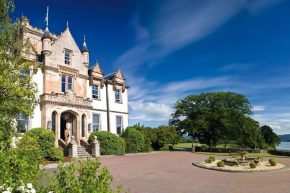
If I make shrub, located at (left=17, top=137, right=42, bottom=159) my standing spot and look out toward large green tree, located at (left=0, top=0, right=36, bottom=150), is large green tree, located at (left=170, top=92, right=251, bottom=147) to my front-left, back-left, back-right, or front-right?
front-right

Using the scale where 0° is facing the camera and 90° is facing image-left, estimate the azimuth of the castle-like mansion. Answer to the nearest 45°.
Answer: approximately 315°

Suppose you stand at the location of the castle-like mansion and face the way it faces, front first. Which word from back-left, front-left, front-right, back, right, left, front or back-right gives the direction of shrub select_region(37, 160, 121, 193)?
front-right

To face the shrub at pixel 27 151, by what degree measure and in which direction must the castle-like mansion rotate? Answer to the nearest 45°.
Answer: approximately 45° to its right

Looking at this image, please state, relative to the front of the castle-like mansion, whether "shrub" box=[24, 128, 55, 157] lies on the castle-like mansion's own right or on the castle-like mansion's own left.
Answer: on the castle-like mansion's own right

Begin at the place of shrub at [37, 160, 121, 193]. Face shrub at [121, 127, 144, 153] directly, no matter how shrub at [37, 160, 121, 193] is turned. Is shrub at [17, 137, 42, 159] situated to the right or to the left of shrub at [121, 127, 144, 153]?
left

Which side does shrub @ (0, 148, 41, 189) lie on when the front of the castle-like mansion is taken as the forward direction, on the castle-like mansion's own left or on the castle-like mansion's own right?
on the castle-like mansion's own right

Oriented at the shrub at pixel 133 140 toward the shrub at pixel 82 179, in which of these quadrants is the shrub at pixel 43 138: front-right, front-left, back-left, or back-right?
front-right

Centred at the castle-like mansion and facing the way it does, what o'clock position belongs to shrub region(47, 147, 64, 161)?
The shrub is roughly at 2 o'clock from the castle-like mansion.
